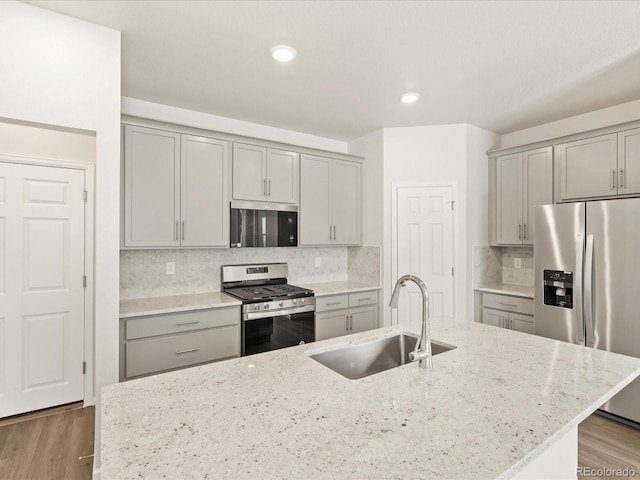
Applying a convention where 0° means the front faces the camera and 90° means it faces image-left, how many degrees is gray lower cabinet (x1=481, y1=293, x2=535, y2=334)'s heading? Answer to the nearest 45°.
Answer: approximately 45°

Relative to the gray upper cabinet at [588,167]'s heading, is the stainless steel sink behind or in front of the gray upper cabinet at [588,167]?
in front

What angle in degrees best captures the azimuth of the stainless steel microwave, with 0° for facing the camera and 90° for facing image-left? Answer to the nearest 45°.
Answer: approximately 315°

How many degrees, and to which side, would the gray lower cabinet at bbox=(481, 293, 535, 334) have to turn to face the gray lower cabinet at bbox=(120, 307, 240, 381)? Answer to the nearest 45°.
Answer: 0° — it already faces it

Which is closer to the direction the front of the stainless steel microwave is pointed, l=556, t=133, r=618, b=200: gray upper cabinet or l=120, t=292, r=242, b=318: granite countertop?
the gray upper cabinet

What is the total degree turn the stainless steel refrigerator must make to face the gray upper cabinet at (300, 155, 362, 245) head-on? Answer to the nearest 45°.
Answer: approximately 45° to its right

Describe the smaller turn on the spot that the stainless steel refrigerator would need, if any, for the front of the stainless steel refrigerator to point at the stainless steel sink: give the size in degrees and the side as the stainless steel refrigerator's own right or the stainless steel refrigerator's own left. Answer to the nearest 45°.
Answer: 0° — it already faces it

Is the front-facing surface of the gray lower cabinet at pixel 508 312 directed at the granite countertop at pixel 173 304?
yes

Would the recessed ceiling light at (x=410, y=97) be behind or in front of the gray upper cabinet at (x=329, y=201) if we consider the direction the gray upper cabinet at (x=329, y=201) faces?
in front

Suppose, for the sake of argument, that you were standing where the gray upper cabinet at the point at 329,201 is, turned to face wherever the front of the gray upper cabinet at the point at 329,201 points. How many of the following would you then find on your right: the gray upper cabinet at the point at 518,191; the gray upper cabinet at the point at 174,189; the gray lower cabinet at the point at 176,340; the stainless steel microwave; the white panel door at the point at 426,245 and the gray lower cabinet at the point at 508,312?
3

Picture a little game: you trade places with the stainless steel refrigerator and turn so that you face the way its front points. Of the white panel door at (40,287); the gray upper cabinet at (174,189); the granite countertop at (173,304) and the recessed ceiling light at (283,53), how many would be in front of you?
4

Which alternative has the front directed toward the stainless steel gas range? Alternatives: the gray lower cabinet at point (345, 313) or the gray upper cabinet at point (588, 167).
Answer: the gray upper cabinet

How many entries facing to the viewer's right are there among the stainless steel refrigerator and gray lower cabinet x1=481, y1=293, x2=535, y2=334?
0

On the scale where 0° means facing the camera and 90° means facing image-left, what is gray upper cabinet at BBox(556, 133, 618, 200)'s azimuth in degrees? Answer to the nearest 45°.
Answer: approximately 45°

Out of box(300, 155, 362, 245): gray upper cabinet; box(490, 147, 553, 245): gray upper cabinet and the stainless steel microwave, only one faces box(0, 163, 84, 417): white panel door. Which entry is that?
box(490, 147, 553, 245): gray upper cabinet
